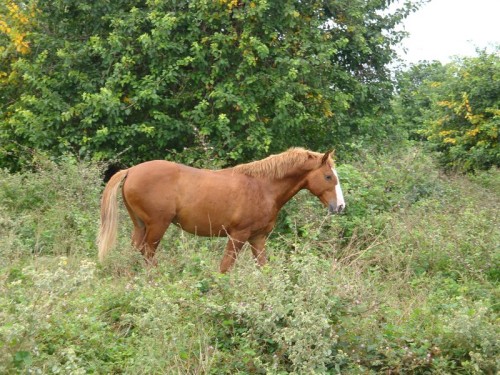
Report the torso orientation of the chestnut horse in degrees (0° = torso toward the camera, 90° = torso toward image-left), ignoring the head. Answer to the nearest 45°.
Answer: approximately 270°

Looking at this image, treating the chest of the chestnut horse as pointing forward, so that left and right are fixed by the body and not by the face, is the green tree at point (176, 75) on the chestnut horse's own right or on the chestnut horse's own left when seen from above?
on the chestnut horse's own left

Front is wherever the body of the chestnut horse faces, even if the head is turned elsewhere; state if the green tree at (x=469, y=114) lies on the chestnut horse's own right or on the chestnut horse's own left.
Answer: on the chestnut horse's own left
